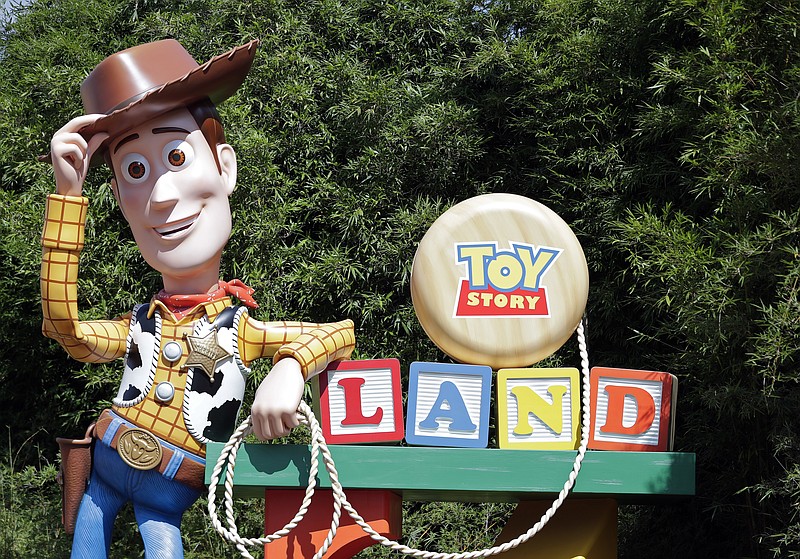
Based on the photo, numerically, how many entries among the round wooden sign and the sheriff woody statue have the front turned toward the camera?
2

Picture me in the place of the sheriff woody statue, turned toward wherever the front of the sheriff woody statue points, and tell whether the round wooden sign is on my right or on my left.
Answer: on my left

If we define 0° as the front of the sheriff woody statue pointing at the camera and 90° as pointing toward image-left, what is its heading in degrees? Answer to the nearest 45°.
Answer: approximately 0°

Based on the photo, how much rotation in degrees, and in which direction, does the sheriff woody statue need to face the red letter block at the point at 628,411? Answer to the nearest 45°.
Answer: approximately 90° to its left

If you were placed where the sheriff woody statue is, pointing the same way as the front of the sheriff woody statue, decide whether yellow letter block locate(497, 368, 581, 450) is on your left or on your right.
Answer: on your left

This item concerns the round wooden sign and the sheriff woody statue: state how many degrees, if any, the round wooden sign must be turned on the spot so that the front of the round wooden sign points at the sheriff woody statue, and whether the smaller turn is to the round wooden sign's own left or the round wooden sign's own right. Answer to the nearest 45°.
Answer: approximately 90° to the round wooden sign's own right

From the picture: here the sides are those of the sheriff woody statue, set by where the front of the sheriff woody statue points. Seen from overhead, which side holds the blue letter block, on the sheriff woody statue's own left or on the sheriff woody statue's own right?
on the sheriff woody statue's own left

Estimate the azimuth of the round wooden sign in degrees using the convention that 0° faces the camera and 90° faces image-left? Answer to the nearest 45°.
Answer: approximately 0°
